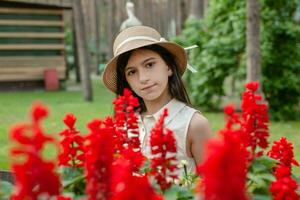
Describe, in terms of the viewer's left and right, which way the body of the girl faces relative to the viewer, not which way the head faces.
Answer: facing the viewer and to the left of the viewer

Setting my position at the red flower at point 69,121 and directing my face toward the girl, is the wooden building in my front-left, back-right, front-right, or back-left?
front-left

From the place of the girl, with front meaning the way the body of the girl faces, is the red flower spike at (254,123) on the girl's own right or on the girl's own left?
on the girl's own left

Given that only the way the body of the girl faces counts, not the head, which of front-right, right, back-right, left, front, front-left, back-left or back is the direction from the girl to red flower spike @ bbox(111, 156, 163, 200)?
front-left

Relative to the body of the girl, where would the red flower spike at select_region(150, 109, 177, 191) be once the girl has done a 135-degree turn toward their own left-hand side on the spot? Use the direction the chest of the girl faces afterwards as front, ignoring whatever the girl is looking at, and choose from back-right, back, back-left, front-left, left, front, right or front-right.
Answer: right

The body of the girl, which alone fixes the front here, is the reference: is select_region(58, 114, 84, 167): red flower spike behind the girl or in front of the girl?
in front

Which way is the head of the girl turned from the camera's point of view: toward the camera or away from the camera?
toward the camera

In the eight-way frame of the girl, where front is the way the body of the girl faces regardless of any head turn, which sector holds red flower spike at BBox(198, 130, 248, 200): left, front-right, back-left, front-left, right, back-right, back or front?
front-left
